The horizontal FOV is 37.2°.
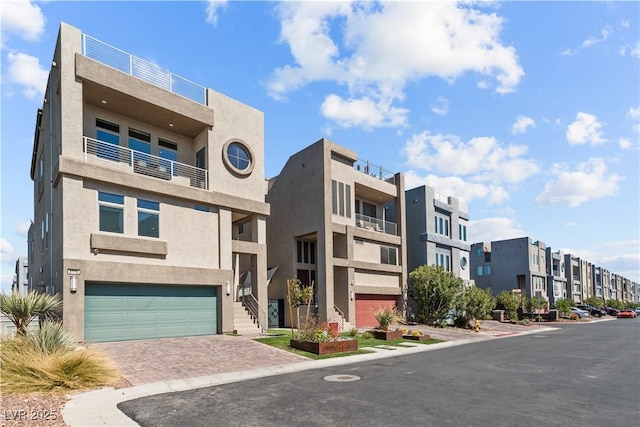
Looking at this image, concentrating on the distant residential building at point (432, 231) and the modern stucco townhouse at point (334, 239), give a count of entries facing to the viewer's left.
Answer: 0

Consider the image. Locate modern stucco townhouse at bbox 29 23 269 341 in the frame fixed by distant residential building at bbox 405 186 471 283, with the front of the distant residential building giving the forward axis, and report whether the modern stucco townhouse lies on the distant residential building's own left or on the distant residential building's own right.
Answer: on the distant residential building's own right

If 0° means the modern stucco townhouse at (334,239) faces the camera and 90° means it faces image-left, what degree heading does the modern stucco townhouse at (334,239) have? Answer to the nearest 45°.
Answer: approximately 315°

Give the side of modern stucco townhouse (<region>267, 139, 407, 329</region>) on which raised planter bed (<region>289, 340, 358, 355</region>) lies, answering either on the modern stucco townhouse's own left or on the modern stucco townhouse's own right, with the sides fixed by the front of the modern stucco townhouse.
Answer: on the modern stucco townhouse's own right

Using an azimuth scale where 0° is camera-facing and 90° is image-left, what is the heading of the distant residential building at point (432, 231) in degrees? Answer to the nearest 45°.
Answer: approximately 315°

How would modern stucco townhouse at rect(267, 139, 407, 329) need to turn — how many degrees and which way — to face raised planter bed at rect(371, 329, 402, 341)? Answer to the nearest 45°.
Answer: approximately 45° to its right

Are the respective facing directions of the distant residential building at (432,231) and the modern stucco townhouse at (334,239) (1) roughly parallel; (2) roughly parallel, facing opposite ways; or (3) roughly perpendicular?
roughly parallel

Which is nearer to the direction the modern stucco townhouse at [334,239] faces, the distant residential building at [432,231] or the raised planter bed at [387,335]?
the raised planter bed
